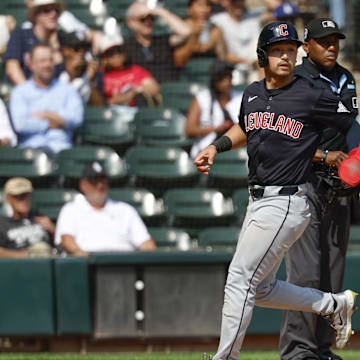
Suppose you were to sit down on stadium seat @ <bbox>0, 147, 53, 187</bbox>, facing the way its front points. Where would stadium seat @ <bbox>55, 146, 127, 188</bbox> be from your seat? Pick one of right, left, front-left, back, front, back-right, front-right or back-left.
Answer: left

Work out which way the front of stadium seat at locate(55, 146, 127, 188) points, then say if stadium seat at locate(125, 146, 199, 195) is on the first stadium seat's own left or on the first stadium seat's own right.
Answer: on the first stadium seat's own left

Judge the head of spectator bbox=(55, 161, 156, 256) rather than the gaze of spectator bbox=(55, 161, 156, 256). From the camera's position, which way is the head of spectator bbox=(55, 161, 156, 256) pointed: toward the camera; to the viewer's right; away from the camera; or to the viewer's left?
toward the camera

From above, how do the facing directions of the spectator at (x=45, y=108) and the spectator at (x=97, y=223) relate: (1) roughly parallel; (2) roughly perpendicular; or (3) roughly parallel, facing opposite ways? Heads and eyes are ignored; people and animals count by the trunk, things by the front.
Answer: roughly parallel

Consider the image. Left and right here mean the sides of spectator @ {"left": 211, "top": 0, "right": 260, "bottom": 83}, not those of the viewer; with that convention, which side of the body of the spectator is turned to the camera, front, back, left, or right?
front

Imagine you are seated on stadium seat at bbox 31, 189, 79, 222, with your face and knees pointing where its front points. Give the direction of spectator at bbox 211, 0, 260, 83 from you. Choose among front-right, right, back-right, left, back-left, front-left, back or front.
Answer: back-left

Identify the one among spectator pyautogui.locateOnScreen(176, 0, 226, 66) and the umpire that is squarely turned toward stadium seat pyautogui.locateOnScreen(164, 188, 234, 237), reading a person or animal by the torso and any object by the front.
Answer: the spectator

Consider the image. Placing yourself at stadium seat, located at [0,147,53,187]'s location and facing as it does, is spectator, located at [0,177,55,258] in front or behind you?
in front

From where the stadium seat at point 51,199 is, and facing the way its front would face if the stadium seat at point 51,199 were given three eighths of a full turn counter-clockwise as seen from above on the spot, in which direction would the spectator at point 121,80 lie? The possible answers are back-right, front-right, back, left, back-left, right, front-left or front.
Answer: front

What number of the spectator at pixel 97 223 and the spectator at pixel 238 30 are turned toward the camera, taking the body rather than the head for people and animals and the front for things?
2

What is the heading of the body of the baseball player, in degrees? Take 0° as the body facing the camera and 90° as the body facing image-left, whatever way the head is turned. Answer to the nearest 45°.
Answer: approximately 45°

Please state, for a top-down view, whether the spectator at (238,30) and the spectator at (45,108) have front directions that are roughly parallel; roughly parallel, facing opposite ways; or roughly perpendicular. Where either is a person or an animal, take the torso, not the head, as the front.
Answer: roughly parallel

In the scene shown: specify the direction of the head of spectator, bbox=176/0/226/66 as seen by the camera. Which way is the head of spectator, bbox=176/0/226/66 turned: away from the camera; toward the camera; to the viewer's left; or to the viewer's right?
toward the camera

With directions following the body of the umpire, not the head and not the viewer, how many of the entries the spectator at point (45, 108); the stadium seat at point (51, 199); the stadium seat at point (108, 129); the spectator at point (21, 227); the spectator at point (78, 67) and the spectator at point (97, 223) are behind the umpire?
6

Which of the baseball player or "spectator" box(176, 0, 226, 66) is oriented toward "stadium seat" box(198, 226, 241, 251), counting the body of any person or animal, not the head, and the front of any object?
the spectator

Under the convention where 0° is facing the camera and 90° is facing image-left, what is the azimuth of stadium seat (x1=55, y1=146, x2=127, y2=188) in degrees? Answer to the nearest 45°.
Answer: approximately 0°

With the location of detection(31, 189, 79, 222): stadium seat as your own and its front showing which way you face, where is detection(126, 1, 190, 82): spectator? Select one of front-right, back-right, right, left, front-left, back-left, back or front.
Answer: back-left

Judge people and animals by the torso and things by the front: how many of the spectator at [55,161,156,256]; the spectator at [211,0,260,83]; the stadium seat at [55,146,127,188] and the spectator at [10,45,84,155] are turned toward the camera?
4

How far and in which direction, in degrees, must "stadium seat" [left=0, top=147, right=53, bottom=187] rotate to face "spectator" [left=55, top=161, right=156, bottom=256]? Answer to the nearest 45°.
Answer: approximately 45° to its left

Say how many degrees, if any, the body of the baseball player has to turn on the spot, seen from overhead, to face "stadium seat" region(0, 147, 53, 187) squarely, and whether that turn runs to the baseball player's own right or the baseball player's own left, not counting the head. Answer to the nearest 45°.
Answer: approximately 90° to the baseball player's own right

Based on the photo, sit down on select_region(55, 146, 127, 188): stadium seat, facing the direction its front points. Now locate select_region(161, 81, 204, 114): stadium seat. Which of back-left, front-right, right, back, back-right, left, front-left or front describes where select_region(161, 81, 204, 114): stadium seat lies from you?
back-left
